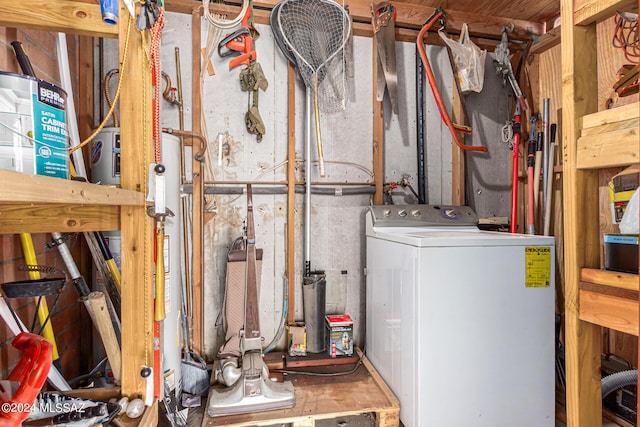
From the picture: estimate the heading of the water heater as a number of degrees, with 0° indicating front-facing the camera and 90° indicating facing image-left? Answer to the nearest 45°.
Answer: approximately 0°

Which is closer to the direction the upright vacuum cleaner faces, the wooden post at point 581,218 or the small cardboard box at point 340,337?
the wooden post

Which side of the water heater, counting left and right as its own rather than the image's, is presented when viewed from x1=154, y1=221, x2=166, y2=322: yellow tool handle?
front

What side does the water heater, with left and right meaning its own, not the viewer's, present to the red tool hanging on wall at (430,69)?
left

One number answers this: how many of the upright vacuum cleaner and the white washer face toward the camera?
2

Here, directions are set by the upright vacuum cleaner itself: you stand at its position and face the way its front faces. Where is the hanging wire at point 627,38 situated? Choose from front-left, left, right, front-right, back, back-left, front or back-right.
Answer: left

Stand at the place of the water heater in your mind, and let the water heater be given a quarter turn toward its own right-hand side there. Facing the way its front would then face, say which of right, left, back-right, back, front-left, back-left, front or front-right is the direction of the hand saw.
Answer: back

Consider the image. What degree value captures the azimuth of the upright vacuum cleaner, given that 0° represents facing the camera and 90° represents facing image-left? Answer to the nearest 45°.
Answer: approximately 0°
